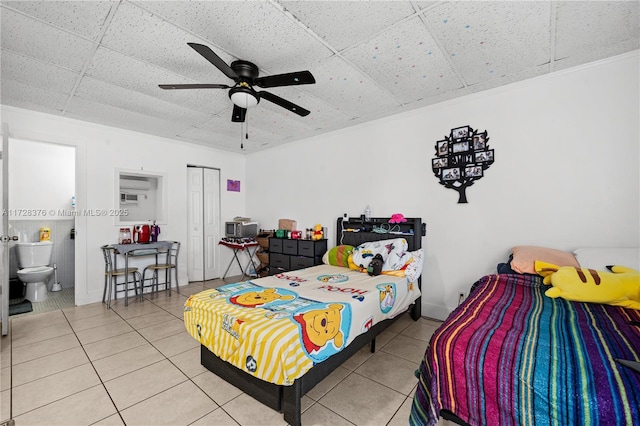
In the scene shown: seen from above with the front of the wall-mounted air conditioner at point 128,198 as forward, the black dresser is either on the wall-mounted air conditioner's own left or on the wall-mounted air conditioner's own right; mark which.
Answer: on the wall-mounted air conditioner's own left

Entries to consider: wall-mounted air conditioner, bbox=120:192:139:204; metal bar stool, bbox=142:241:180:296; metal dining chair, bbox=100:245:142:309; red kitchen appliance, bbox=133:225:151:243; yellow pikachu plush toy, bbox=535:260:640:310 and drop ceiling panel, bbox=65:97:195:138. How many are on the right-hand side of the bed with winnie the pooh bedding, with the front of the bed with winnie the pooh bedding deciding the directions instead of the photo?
5

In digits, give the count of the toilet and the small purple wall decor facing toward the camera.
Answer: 2

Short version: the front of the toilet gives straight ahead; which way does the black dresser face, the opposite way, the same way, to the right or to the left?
to the right

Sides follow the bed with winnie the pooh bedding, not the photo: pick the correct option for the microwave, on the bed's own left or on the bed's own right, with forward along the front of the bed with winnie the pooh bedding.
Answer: on the bed's own right

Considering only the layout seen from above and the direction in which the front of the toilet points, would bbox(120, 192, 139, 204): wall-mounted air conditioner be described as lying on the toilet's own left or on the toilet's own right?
on the toilet's own left

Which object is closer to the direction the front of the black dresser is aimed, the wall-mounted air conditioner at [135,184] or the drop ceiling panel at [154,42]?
the drop ceiling panel

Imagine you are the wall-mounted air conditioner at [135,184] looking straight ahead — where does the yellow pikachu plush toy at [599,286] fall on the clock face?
The yellow pikachu plush toy is roughly at 11 o'clock from the wall-mounted air conditioner.

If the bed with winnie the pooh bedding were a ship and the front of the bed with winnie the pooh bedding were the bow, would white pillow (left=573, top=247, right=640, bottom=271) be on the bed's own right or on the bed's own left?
on the bed's own left
